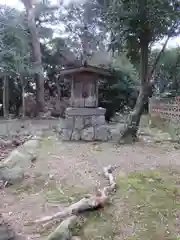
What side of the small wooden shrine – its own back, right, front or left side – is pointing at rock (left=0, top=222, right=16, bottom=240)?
front

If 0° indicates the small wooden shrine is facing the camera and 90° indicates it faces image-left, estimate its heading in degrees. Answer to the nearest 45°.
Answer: approximately 0°

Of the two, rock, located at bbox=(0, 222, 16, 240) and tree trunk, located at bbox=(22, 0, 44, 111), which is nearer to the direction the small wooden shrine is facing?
the rock

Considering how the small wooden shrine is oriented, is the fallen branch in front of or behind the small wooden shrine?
in front

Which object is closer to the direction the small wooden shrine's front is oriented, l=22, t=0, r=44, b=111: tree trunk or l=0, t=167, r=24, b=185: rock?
the rock

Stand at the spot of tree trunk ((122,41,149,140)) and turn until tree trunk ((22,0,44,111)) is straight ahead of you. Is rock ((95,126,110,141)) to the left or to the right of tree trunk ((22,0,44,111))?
left

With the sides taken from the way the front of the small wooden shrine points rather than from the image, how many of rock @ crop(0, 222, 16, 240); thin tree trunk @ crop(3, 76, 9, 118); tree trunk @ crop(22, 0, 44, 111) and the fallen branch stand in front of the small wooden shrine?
2

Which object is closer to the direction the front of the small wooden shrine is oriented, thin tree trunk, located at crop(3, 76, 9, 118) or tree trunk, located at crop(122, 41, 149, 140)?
the tree trunk

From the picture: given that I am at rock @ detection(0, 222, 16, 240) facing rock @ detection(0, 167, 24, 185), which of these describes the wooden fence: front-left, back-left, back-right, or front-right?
front-right

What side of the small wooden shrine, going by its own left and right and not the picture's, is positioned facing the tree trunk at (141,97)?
left

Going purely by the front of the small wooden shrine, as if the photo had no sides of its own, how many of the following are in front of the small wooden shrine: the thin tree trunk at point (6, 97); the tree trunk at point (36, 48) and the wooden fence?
0

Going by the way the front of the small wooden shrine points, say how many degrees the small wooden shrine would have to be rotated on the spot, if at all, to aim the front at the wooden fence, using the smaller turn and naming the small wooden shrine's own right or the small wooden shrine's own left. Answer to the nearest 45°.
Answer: approximately 135° to the small wooden shrine's own left

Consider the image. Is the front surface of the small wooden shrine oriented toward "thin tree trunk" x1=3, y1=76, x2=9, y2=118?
no

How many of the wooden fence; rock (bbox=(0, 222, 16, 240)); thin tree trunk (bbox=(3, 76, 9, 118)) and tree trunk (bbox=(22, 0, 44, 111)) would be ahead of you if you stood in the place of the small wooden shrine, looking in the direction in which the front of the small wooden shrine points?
1

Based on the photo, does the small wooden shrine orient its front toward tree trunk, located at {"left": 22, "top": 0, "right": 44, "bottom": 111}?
no

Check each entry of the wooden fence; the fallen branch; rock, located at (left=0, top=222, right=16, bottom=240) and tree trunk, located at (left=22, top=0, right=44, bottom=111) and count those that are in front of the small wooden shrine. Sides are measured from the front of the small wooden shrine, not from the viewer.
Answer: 2
